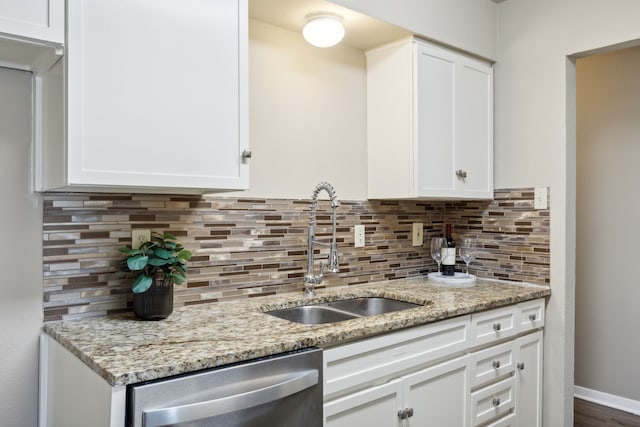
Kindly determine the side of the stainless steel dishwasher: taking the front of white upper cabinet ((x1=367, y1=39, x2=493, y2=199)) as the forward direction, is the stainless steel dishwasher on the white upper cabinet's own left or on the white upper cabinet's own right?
on the white upper cabinet's own right

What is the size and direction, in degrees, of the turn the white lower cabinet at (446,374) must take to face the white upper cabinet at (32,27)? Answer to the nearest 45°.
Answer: approximately 90° to its right

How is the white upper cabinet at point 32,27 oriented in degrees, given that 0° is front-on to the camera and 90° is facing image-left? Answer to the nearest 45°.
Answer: approximately 315°

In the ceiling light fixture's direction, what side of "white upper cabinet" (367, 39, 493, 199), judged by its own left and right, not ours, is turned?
right

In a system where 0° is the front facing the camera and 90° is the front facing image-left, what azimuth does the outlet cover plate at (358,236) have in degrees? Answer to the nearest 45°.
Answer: approximately 315°

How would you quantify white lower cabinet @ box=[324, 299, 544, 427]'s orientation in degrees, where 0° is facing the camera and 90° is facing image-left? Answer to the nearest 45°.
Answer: approximately 315°

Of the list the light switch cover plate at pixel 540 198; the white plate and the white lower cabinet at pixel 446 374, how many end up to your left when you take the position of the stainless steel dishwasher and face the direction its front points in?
3
